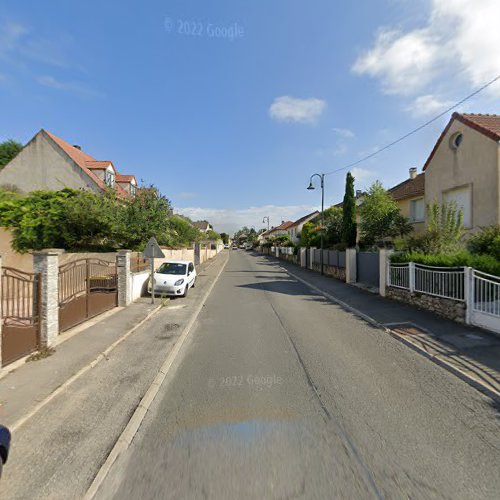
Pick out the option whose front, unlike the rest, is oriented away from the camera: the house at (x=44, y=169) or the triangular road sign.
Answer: the triangular road sign

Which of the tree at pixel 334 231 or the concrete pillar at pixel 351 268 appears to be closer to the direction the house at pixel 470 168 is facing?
the concrete pillar

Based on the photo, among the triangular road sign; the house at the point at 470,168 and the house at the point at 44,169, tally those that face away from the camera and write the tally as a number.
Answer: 1

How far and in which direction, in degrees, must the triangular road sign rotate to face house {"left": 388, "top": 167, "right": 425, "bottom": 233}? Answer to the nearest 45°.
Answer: approximately 90° to its right

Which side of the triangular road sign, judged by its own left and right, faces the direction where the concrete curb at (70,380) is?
back

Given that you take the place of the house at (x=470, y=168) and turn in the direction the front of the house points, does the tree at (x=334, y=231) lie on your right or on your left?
on your right

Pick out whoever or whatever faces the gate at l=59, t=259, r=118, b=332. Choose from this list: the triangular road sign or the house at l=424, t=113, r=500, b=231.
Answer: the house

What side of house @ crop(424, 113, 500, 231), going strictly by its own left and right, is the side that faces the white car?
front

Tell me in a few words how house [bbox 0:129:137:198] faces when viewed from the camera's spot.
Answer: facing the viewer and to the right of the viewer

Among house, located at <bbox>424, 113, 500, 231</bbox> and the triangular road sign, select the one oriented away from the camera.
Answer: the triangular road sign

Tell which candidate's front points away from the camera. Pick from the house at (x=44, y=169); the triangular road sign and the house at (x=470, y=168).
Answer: the triangular road sign

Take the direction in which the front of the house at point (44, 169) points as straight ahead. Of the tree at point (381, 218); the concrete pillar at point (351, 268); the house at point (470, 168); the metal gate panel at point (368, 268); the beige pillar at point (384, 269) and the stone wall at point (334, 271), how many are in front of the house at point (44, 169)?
6

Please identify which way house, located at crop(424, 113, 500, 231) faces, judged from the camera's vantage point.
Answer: facing the viewer and to the left of the viewer

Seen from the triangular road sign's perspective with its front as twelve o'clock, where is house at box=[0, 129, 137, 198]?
The house is roughly at 11 o'clock from the triangular road sign.

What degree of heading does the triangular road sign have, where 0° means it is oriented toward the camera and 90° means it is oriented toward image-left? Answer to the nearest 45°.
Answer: approximately 180°

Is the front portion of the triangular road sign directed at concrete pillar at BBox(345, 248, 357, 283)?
no

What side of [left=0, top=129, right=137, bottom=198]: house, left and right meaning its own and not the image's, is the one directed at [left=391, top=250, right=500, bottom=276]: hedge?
front

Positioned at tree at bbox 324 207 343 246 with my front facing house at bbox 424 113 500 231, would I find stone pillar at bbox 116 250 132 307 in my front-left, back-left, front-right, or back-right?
front-right

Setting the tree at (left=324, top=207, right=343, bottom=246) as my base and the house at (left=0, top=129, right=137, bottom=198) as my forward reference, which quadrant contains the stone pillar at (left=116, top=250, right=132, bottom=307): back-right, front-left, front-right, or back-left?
front-left
